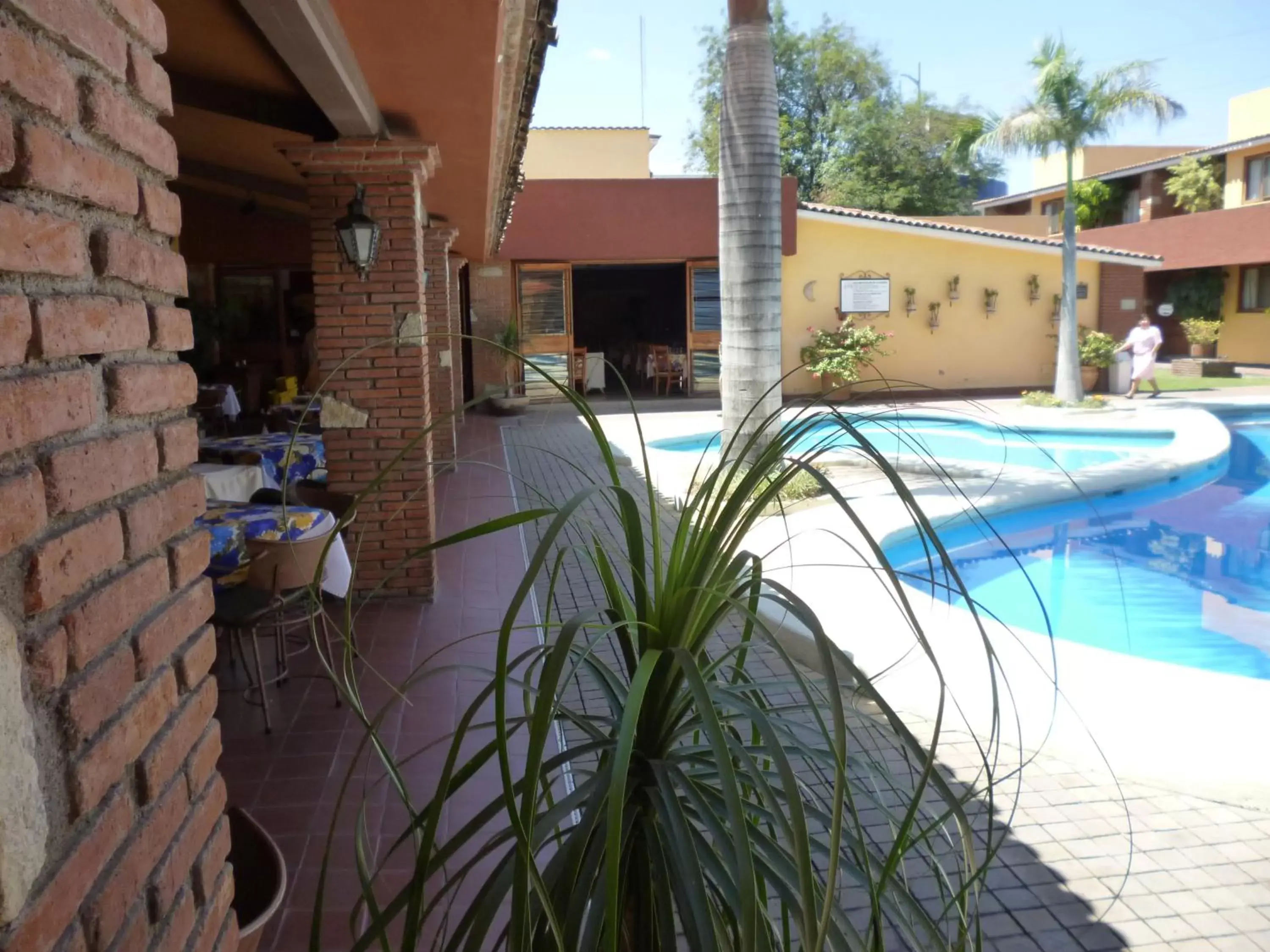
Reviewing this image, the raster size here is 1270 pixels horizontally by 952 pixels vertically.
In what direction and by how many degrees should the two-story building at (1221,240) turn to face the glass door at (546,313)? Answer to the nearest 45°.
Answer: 0° — it already faces it

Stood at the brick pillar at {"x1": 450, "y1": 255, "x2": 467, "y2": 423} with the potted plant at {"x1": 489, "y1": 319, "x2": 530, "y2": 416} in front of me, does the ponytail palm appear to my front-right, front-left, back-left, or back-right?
back-right

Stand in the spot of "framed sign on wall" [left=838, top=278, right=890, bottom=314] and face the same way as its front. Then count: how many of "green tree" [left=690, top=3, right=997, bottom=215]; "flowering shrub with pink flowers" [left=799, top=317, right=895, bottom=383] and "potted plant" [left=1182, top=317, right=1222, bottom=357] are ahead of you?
1

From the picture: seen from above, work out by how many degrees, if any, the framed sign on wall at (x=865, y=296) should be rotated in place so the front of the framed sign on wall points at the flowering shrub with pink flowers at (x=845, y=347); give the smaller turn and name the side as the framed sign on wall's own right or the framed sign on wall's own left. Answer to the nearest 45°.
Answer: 0° — it already faces it

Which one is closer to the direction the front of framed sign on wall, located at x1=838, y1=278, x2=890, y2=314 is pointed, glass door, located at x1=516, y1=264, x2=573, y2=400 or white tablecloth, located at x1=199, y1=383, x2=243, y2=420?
the white tablecloth

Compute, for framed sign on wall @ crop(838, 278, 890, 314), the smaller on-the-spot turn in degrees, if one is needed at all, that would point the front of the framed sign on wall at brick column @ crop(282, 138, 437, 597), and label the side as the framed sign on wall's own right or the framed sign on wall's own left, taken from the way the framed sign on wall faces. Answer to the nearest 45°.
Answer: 0° — it already faces it

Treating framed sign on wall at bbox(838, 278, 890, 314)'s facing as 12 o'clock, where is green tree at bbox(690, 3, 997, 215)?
The green tree is roughly at 6 o'clock from the framed sign on wall.

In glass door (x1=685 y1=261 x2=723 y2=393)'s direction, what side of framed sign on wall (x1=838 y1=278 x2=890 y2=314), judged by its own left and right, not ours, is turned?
right

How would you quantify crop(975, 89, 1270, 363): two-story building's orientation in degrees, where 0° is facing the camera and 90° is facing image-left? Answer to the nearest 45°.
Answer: approximately 45°

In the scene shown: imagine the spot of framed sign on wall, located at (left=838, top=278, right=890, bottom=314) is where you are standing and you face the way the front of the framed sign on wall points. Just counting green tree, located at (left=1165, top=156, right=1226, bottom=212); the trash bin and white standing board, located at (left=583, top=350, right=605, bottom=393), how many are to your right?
1

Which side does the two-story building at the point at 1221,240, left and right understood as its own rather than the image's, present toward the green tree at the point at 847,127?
right
